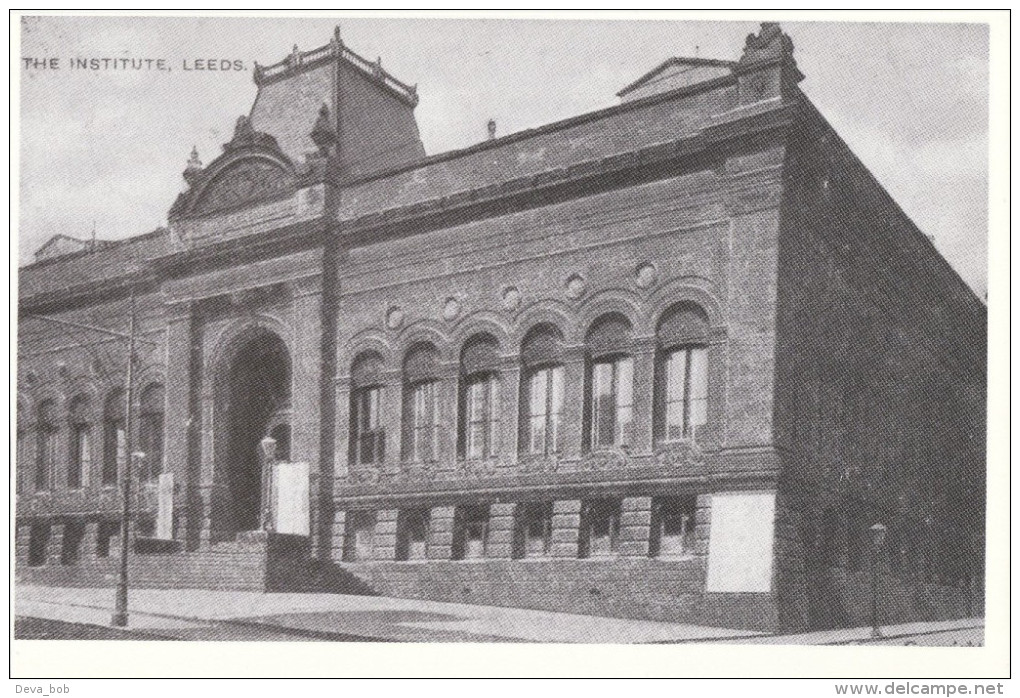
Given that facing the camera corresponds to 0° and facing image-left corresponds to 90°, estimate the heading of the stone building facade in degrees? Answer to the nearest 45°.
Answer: approximately 45°
